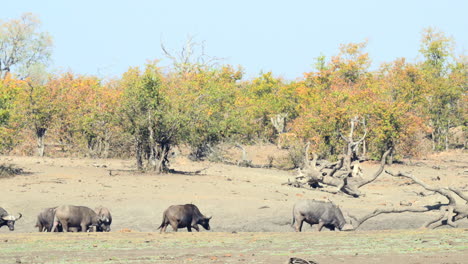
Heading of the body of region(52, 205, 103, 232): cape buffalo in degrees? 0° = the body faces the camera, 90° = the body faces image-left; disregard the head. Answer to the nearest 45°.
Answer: approximately 270°

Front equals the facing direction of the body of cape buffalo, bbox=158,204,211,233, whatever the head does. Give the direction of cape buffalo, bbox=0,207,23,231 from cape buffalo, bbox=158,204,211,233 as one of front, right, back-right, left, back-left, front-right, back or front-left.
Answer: back

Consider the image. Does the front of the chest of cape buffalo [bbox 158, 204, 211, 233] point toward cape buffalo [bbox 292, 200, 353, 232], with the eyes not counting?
yes

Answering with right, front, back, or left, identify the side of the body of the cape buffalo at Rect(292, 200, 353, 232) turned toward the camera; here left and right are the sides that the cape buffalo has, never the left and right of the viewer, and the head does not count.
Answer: right

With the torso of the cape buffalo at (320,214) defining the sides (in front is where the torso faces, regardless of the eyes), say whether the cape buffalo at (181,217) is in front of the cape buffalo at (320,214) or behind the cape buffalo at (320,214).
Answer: behind

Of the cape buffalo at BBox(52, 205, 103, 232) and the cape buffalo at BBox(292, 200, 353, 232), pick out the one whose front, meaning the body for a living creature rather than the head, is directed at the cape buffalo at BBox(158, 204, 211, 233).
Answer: the cape buffalo at BBox(52, 205, 103, 232)

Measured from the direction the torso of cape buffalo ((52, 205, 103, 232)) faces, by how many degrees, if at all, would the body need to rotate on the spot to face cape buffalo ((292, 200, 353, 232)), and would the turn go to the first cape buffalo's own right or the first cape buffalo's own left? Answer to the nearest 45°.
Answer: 0° — it already faces it

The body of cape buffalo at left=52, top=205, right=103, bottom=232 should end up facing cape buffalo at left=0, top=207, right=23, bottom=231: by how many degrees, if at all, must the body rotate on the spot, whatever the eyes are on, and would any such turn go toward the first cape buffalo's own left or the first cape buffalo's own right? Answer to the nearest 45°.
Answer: approximately 135° to the first cape buffalo's own left

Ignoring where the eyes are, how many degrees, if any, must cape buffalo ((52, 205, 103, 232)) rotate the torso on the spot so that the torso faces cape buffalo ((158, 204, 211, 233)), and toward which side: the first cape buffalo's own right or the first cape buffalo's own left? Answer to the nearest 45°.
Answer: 0° — it already faces it

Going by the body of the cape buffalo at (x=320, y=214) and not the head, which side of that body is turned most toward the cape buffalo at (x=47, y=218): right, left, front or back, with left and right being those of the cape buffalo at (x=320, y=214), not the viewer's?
back

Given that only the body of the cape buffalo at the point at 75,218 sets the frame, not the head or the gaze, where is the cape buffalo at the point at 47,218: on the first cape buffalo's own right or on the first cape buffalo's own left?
on the first cape buffalo's own left

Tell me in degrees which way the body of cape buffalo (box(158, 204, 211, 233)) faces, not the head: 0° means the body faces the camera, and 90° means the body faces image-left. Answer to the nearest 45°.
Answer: approximately 270°
